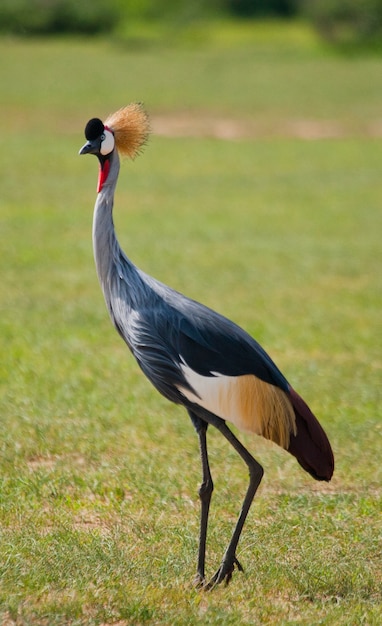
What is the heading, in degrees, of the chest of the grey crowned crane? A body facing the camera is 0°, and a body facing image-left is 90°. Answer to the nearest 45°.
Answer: approximately 90°
